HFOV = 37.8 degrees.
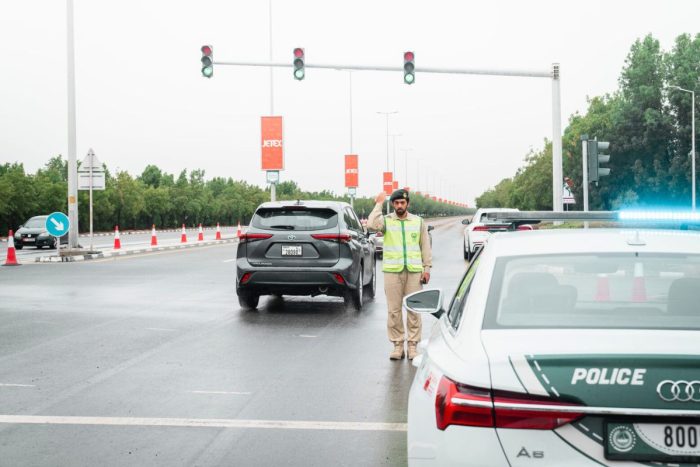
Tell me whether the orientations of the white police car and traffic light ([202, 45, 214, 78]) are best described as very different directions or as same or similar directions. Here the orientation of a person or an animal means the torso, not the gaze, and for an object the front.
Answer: very different directions

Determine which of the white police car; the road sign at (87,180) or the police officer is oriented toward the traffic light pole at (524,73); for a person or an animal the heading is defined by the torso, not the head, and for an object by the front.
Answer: the white police car

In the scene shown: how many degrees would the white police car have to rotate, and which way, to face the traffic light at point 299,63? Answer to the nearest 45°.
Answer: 0° — it already faces it

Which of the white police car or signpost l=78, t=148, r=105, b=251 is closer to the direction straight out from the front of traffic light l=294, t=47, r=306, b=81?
the white police car

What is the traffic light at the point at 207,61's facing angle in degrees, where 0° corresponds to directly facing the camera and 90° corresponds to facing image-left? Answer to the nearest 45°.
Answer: approximately 0°

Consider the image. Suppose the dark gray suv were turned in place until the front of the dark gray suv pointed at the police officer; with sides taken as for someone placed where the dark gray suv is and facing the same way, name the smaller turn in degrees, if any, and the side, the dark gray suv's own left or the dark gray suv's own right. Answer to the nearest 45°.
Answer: approximately 180°

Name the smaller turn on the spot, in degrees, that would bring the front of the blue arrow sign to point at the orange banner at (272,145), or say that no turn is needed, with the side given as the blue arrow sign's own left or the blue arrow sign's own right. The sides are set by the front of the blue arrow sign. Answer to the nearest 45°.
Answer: approximately 135° to the blue arrow sign's own left

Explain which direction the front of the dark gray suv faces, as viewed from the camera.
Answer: facing away from the viewer

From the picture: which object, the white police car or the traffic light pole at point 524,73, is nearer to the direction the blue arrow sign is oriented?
the white police car
